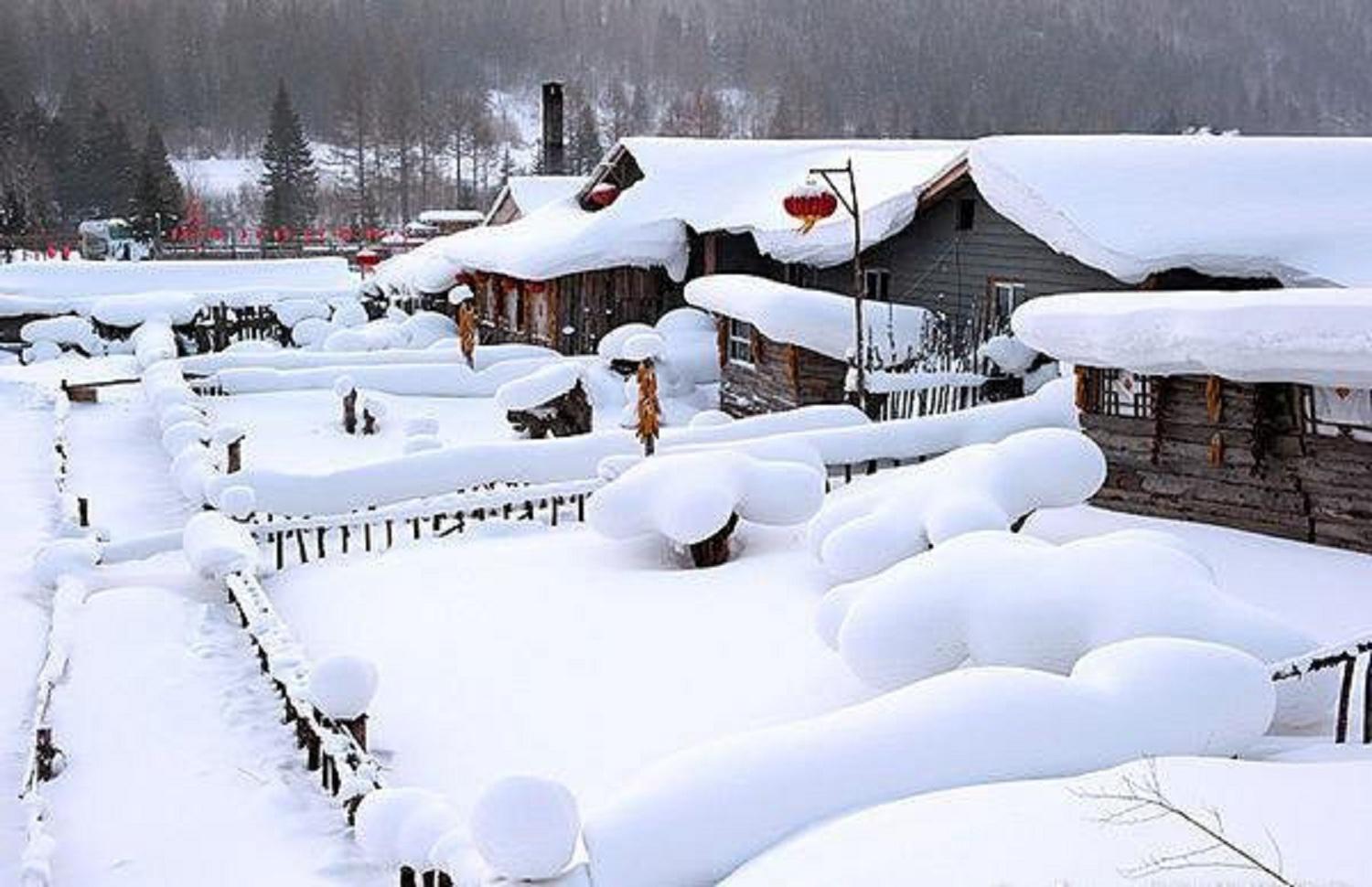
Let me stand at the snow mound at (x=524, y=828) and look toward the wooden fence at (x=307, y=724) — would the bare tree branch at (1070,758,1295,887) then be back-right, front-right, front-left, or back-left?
back-right

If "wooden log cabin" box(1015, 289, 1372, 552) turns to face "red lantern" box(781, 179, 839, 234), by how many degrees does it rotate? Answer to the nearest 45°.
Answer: approximately 90° to its right

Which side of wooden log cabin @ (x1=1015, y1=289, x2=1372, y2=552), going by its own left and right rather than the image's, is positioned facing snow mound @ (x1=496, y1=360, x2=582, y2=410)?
right

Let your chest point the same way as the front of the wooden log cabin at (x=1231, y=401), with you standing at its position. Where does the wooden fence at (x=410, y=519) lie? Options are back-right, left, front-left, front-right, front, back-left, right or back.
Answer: front-right

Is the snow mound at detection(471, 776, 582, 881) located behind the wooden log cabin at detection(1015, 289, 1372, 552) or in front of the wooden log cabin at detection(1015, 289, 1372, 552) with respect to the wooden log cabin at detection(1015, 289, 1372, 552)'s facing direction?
in front

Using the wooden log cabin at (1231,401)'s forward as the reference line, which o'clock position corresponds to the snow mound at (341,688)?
The snow mound is roughly at 12 o'clock from the wooden log cabin.

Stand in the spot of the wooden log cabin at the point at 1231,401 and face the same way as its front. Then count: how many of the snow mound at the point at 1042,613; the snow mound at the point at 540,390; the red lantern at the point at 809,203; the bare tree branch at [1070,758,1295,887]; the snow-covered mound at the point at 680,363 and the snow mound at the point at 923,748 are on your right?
3

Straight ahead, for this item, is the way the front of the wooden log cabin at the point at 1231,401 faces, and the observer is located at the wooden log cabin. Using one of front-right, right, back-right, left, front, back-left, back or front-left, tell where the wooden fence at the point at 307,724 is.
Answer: front

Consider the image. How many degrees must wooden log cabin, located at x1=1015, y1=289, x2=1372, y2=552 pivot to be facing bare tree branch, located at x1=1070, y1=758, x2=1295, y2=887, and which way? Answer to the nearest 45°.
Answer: approximately 45° to its left

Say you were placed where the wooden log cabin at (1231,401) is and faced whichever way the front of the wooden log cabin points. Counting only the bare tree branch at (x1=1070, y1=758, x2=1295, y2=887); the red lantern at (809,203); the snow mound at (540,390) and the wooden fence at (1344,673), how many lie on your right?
2

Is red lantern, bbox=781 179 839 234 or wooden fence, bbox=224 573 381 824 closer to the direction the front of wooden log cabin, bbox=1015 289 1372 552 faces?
the wooden fence

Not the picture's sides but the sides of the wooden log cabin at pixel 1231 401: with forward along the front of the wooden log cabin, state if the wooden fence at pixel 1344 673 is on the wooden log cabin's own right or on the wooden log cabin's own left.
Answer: on the wooden log cabin's own left

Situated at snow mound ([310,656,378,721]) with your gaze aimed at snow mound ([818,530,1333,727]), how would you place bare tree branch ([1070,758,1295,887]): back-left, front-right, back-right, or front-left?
front-right

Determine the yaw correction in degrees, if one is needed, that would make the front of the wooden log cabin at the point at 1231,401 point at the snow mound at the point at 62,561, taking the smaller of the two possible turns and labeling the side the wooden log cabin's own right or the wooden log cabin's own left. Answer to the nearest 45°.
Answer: approximately 45° to the wooden log cabin's own right

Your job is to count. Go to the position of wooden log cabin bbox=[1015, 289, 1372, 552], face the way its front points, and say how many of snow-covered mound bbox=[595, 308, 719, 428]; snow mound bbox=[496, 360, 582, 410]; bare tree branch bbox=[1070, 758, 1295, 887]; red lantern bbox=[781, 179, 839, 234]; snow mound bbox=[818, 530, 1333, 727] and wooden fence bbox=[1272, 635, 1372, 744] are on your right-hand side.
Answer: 3
